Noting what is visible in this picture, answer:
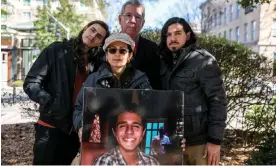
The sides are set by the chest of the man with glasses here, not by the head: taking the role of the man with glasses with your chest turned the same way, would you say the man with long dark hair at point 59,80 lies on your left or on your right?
on your right

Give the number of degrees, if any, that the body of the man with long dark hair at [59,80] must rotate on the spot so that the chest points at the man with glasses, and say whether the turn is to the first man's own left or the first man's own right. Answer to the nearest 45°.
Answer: approximately 45° to the first man's own left

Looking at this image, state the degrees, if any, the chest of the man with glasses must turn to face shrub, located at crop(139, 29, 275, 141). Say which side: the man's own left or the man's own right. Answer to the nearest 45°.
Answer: approximately 135° to the man's own left

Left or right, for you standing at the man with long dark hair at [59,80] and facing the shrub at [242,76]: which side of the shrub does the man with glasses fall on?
right

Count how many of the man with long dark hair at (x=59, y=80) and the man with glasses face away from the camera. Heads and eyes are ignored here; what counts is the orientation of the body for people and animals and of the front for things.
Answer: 0

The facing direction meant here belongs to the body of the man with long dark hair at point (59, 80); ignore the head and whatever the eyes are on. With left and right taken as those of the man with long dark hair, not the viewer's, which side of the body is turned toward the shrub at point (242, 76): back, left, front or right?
left

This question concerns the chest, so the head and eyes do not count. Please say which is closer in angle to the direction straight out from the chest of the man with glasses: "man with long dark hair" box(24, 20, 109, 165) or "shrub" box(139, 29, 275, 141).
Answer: the man with long dark hair

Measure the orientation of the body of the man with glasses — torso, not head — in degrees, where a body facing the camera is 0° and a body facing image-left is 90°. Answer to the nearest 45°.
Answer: approximately 0°

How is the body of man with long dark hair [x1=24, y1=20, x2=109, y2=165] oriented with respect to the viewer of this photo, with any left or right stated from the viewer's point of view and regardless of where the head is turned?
facing the viewer and to the right of the viewer
